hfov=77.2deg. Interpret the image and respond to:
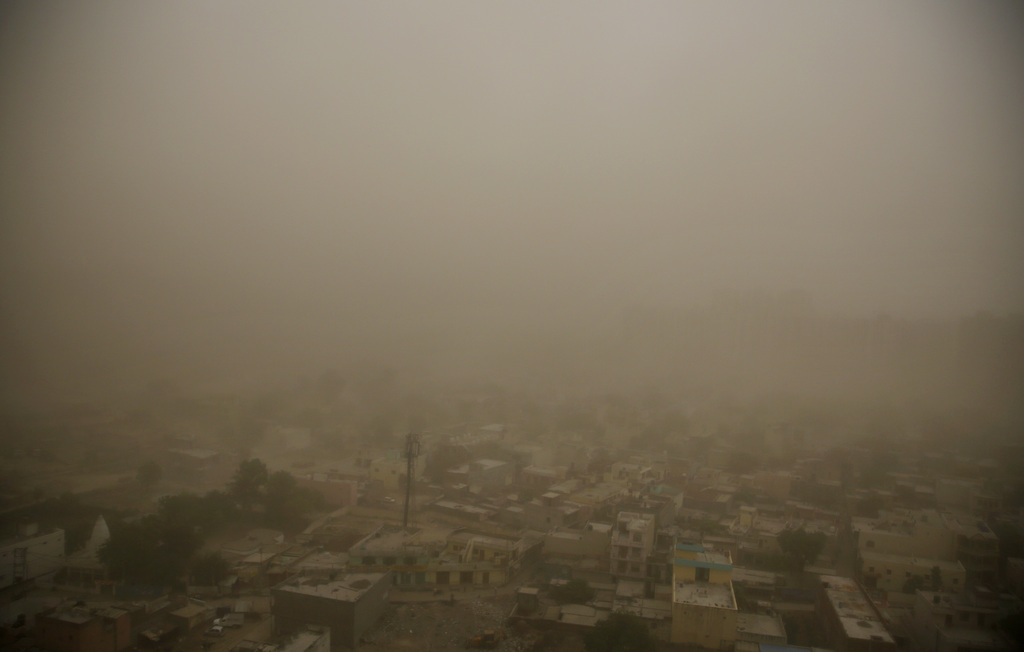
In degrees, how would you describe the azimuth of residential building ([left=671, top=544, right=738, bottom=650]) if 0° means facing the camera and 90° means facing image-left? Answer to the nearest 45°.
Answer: approximately 0°

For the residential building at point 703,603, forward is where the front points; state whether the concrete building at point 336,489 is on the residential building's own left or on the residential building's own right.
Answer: on the residential building's own right

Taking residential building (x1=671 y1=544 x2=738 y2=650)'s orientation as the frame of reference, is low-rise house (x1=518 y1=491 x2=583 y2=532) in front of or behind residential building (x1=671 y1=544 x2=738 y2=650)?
behind

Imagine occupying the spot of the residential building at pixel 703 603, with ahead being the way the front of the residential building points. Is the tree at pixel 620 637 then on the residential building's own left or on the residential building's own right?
on the residential building's own right

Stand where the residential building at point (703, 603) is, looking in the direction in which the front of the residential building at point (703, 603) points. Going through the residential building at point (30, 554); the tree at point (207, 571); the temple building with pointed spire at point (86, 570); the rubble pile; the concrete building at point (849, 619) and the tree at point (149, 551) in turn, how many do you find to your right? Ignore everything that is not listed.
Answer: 5

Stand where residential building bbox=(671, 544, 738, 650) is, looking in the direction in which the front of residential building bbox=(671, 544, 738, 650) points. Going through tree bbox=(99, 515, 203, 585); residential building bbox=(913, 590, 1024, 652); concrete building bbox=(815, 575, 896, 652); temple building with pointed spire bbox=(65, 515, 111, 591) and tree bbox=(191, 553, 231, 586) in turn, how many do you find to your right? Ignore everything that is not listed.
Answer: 3

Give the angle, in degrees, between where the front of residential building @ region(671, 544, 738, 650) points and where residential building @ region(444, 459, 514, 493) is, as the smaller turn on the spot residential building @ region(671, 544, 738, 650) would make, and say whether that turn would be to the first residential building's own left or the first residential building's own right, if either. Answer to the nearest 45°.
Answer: approximately 135° to the first residential building's own right

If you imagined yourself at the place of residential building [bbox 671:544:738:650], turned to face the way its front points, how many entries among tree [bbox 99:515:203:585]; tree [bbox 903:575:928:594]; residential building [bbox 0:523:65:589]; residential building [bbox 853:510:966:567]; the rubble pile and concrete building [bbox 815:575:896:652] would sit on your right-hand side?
3

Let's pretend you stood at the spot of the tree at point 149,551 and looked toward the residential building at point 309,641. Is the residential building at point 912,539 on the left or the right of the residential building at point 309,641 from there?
left

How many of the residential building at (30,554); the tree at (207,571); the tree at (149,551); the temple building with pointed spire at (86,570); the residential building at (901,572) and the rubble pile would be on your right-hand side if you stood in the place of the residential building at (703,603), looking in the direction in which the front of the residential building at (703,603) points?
5

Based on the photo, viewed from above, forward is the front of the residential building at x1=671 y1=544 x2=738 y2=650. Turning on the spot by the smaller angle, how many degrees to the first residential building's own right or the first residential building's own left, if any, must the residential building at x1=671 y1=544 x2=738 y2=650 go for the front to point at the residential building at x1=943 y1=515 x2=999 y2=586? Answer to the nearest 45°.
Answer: approximately 135° to the first residential building's own left

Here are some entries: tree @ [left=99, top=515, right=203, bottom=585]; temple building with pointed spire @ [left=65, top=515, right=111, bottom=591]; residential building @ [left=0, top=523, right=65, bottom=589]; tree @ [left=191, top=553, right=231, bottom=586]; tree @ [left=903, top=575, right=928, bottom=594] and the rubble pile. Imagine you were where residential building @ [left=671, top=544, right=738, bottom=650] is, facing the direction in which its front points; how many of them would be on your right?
5
